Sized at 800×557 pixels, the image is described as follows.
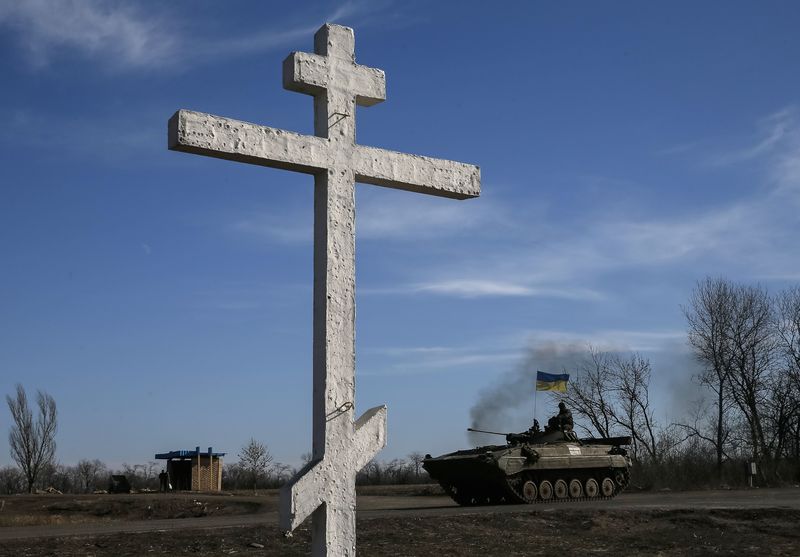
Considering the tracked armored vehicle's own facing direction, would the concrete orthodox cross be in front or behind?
in front

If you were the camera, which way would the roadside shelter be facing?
facing the viewer and to the left of the viewer

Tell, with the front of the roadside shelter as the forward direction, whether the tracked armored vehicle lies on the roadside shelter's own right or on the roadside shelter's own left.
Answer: on the roadside shelter's own left

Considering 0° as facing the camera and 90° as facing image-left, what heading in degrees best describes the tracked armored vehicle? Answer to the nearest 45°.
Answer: approximately 45°

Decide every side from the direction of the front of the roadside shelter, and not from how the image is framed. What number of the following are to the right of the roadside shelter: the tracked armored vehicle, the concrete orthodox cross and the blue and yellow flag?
0

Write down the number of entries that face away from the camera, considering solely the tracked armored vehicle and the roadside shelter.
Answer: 0
